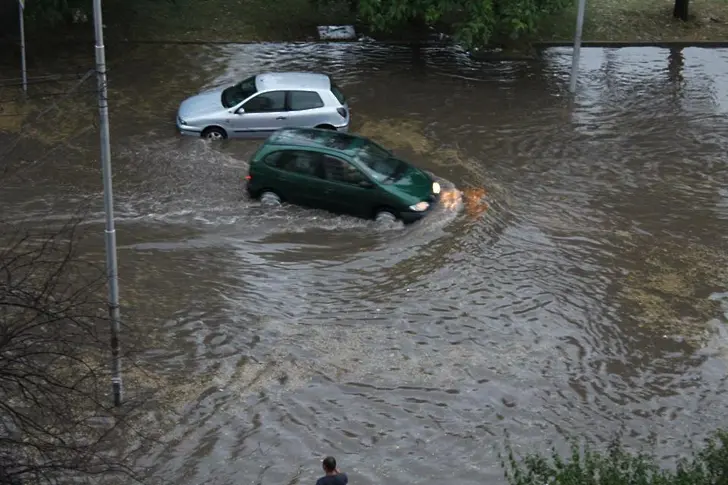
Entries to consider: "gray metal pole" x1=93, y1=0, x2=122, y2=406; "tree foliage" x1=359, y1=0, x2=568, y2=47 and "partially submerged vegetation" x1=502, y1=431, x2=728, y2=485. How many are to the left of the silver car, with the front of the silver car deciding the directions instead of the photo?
2

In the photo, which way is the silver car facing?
to the viewer's left

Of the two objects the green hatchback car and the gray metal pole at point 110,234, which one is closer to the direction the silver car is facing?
the gray metal pole

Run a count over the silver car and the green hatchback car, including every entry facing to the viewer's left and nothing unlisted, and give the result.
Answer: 1

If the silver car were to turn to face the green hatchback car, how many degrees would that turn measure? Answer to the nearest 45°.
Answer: approximately 90° to its left

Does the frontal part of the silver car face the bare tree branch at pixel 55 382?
no

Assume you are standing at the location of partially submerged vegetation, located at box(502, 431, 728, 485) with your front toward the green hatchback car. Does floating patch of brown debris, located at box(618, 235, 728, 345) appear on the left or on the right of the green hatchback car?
right

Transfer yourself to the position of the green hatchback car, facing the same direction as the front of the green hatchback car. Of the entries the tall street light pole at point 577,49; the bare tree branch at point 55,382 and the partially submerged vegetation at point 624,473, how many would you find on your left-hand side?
1

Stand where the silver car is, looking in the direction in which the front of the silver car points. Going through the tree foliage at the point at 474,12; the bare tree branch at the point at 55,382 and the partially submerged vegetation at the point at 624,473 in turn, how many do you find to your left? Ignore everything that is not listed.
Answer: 2

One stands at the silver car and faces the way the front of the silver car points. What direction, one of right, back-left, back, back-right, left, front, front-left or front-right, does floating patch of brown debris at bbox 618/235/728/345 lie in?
back-left

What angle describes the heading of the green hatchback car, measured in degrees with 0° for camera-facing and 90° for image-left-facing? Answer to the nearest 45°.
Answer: approximately 315°

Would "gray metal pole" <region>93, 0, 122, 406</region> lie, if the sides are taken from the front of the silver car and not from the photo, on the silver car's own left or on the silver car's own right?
on the silver car's own left

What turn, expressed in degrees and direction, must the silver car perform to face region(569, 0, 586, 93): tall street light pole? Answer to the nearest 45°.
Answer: approximately 135° to its right

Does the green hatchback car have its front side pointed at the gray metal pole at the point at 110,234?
no

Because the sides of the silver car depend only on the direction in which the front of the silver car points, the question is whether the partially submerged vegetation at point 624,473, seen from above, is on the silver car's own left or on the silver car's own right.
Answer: on the silver car's own left

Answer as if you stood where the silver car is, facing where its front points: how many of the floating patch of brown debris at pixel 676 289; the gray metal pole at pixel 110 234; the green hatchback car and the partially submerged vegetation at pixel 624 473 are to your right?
0

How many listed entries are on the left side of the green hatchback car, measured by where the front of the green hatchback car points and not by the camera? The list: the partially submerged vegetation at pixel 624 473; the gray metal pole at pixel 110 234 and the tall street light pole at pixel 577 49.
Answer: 1

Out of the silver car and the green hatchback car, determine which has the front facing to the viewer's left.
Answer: the silver car
